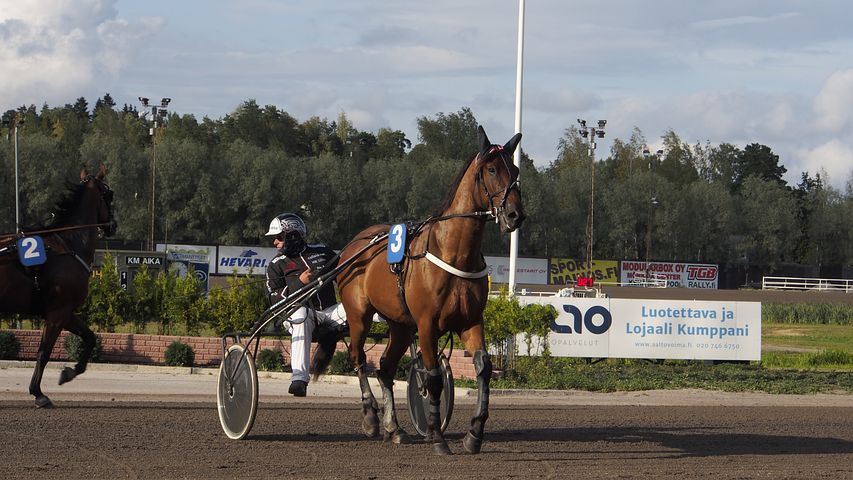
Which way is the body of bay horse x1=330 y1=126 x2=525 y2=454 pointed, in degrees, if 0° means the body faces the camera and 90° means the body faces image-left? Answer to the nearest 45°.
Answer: approximately 315°

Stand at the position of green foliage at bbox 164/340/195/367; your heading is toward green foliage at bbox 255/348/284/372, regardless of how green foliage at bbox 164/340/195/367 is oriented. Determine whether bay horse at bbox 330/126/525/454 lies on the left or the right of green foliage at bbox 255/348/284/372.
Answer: right

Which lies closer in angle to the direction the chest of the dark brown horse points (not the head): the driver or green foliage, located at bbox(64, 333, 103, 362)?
the driver

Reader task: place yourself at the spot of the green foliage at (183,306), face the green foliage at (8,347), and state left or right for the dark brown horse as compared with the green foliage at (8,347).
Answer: left

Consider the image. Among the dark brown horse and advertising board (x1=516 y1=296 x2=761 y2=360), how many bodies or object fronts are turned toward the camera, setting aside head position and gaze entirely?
1

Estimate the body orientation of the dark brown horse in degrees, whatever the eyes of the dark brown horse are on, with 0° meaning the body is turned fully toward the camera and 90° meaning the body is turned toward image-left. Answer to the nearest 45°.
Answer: approximately 270°

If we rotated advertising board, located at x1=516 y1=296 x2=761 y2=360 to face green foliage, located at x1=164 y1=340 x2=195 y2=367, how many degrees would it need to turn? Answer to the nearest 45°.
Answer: approximately 45° to its right

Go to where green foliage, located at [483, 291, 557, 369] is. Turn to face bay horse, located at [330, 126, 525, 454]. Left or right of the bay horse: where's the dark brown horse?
right

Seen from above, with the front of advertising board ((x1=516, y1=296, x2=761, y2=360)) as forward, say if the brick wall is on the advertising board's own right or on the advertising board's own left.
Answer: on the advertising board's own right

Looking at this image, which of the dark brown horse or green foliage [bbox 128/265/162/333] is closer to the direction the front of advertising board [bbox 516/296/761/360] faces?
the dark brown horse

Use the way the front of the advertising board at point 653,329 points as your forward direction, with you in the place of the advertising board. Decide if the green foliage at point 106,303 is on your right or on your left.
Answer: on your right

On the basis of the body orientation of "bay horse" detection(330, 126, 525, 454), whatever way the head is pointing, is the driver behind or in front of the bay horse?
behind

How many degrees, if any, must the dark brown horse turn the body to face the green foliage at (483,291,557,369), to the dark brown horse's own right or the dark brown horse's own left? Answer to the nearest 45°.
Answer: approximately 45° to the dark brown horse's own left
